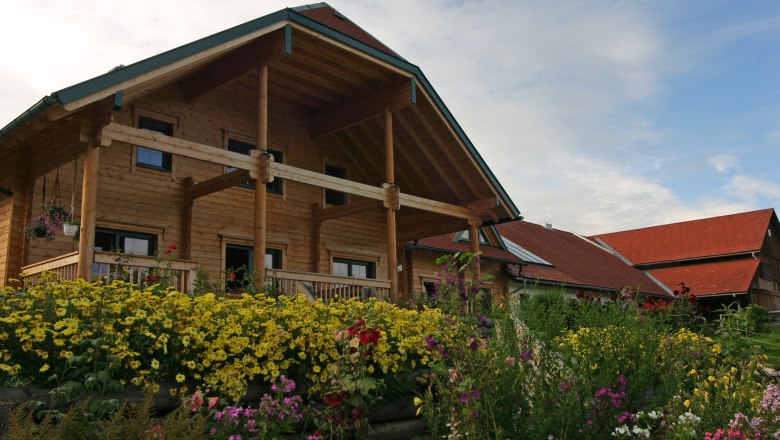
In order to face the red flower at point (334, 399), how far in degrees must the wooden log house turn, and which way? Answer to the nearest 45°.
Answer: approximately 45° to its right

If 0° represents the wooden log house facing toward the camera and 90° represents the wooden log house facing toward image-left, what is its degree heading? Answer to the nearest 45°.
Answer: approximately 315°
